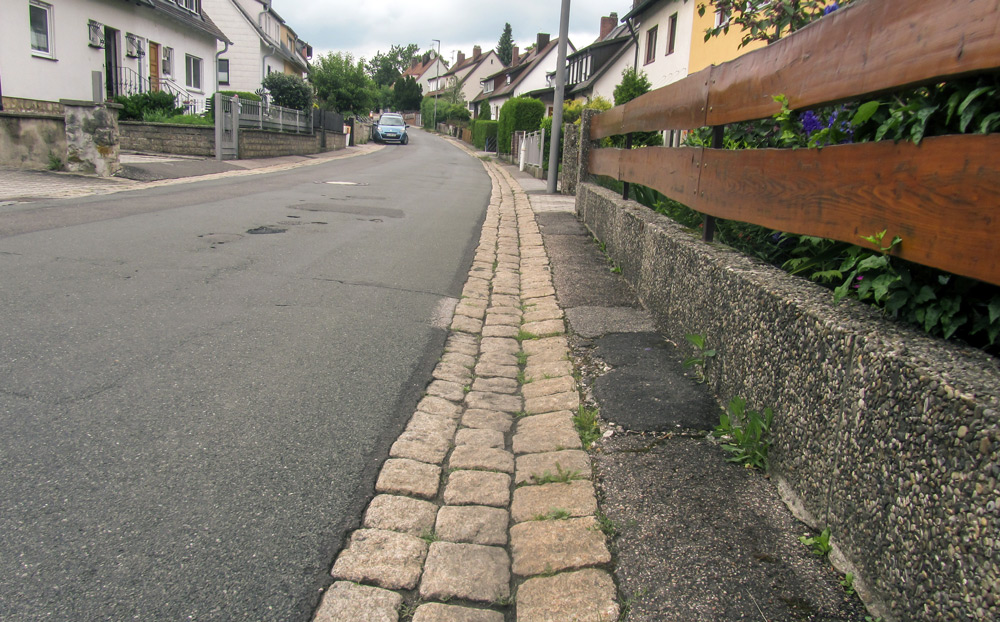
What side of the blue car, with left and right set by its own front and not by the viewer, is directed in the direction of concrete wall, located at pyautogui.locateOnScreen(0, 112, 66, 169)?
front

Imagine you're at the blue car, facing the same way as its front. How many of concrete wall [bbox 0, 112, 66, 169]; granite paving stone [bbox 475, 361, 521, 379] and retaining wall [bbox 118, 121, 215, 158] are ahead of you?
3

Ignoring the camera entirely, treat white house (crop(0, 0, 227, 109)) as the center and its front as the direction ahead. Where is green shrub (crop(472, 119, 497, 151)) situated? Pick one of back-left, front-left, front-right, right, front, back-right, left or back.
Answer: left

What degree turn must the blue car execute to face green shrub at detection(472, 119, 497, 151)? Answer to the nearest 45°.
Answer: approximately 90° to its left

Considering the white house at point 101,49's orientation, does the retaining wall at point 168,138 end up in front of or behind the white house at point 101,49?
in front

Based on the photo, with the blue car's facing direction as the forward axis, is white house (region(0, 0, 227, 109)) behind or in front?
in front

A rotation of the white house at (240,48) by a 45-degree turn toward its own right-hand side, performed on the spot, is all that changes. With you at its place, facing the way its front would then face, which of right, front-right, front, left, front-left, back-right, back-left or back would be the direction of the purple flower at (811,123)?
front

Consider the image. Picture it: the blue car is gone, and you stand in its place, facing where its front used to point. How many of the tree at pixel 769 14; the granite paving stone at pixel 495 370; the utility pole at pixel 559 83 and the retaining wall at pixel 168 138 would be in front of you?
4

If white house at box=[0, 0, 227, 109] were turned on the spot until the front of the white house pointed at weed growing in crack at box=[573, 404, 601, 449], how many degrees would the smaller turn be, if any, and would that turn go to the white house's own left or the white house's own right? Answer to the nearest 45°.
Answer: approximately 45° to the white house's own right

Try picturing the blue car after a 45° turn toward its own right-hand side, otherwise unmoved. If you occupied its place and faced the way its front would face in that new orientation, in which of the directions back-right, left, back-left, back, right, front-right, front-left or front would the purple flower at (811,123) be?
front-left

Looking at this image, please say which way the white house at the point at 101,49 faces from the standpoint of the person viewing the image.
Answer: facing the viewer and to the right of the viewer

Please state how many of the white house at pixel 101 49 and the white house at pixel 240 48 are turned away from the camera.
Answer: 0

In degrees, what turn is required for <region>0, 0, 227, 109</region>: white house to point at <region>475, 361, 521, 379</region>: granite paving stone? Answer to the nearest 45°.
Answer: approximately 45° to its right

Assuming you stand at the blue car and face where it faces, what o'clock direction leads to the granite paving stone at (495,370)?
The granite paving stone is roughly at 12 o'clock from the blue car.

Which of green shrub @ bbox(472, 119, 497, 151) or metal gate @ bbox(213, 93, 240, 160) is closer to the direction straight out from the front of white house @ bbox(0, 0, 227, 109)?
the metal gate

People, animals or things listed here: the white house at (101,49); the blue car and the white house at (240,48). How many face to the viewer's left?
0

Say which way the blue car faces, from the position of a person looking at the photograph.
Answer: facing the viewer
